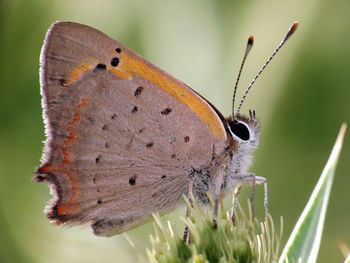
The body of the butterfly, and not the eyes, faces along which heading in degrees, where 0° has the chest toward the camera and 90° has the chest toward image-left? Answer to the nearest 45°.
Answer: approximately 270°
